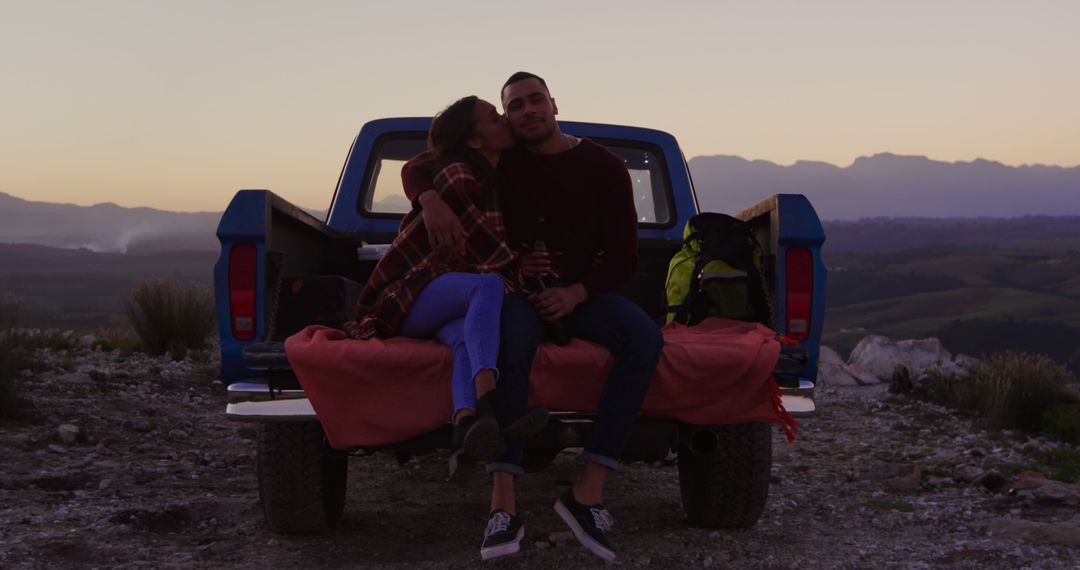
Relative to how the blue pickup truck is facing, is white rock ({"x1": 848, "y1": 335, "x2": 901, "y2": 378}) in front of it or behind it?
in front

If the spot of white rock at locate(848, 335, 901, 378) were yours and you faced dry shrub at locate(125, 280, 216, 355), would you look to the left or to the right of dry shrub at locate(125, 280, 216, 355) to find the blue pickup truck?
left

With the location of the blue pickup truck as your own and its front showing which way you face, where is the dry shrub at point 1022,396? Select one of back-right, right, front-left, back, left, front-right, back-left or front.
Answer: front-right

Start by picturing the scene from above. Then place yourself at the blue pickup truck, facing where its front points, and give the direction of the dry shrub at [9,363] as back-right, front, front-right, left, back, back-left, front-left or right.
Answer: front-left

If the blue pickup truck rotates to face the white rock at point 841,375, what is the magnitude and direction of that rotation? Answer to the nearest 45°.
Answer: approximately 45° to its right

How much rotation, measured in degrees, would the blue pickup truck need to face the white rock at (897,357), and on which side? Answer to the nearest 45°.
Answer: approximately 45° to its right

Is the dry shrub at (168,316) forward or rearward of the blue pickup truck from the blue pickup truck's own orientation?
forward

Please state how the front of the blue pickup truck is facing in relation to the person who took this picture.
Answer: facing away from the viewer

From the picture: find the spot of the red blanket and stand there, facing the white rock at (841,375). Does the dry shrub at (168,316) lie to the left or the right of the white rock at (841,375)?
left
